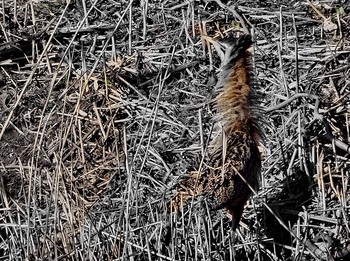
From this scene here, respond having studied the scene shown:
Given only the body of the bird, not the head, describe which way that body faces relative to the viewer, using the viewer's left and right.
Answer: facing away from the viewer and to the right of the viewer
